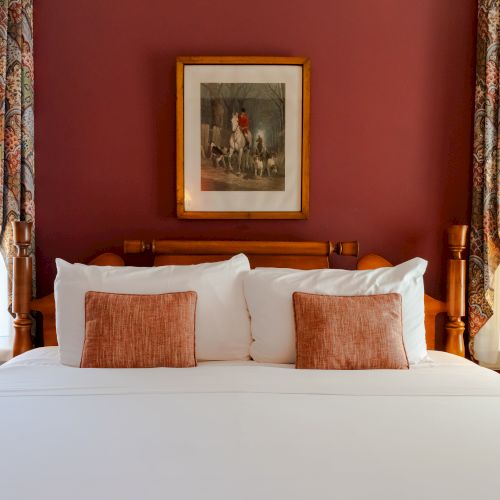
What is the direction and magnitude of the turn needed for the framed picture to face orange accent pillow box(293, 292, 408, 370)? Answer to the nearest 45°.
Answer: approximately 45° to its left

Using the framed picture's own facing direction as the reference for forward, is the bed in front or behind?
in front

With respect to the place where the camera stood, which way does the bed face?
facing the viewer

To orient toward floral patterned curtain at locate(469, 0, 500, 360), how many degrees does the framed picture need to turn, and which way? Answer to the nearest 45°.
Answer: approximately 90° to its left

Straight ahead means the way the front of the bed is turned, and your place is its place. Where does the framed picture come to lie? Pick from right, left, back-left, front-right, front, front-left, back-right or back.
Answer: back

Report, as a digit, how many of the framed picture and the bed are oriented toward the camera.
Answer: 2

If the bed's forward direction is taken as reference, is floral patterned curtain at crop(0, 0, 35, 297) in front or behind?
behind

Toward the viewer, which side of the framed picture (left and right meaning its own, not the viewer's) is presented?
front

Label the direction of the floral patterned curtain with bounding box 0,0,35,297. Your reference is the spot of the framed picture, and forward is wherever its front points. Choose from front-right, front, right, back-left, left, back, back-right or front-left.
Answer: right
